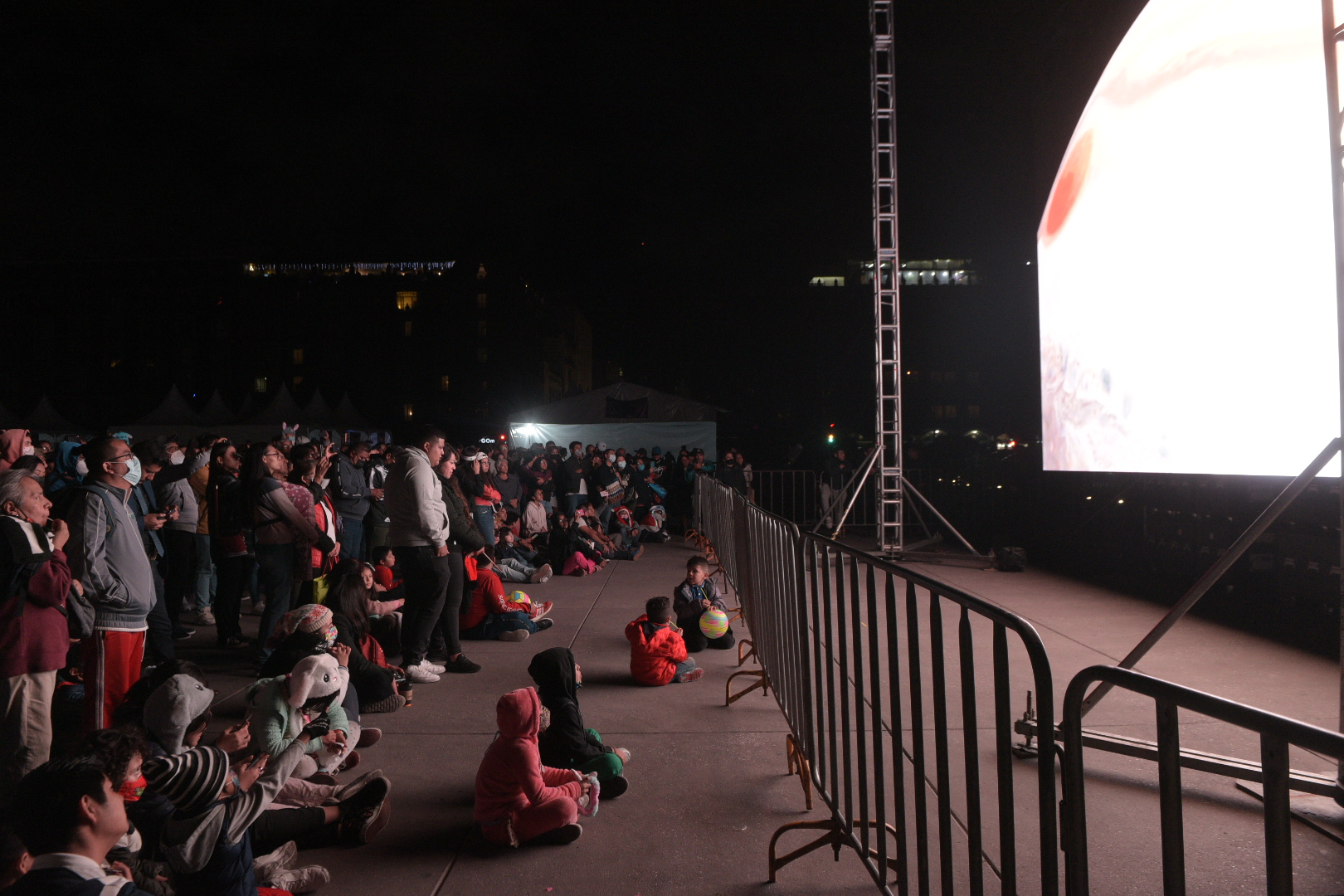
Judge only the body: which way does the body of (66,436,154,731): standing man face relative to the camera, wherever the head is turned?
to the viewer's right

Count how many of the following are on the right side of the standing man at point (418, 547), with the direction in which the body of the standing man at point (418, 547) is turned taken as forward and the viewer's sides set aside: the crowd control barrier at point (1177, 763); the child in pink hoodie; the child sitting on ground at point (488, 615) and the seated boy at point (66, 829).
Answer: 3

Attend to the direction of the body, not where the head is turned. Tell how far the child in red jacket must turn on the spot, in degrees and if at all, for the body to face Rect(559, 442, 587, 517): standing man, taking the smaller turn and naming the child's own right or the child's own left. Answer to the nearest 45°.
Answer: approximately 45° to the child's own left

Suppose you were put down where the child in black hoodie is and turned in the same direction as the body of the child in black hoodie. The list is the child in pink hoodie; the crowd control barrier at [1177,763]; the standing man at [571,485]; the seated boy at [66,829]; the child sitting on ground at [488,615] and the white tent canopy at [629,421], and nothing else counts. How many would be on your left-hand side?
3

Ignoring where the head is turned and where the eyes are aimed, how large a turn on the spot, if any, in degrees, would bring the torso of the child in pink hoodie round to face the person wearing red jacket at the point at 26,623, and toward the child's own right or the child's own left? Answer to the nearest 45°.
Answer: approximately 180°

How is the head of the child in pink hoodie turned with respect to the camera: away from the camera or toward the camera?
away from the camera

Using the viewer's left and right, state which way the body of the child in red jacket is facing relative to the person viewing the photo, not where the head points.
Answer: facing away from the viewer and to the right of the viewer

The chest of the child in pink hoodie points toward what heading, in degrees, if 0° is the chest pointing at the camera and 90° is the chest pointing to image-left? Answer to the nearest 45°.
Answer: approximately 270°

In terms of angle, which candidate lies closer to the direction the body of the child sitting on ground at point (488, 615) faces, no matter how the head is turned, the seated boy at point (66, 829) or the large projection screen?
the large projection screen
